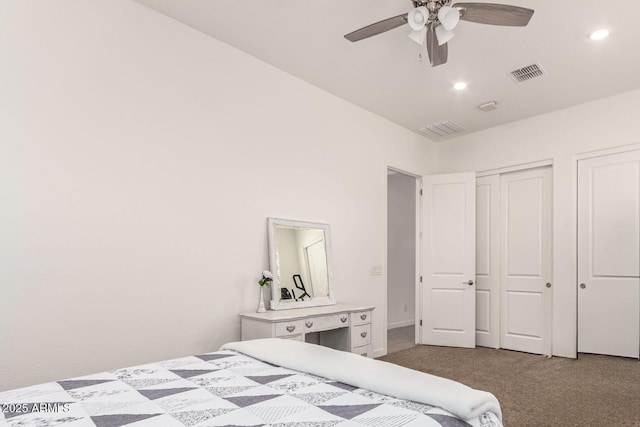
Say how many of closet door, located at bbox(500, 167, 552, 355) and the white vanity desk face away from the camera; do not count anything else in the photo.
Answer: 0

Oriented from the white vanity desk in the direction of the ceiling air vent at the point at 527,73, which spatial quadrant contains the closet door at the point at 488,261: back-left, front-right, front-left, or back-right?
front-left

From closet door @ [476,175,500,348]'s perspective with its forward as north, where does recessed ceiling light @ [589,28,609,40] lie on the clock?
The recessed ceiling light is roughly at 10 o'clock from the closet door.

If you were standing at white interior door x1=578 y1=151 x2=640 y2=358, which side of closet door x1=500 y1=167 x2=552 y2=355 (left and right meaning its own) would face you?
left

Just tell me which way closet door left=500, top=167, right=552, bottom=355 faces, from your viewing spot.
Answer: facing the viewer and to the left of the viewer

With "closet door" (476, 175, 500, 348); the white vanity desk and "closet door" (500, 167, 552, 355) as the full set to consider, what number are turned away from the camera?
0

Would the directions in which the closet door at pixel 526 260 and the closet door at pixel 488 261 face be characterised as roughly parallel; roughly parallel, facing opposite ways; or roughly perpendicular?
roughly parallel

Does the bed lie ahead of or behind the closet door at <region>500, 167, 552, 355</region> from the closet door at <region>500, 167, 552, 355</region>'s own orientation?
ahead

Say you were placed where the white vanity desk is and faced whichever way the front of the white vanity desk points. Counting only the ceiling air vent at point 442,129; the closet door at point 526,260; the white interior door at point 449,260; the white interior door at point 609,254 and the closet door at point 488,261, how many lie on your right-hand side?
0

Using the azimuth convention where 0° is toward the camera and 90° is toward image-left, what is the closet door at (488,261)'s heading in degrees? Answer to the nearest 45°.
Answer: approximately 45°

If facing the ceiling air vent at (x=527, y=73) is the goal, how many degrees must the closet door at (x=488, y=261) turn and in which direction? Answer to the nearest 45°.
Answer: approximately 45° to its left

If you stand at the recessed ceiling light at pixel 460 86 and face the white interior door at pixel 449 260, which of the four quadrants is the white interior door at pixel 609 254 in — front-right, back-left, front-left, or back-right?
front-right

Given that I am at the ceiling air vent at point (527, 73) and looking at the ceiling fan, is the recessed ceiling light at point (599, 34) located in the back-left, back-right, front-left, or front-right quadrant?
front-left

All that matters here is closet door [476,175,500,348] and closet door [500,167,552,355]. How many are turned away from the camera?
0
